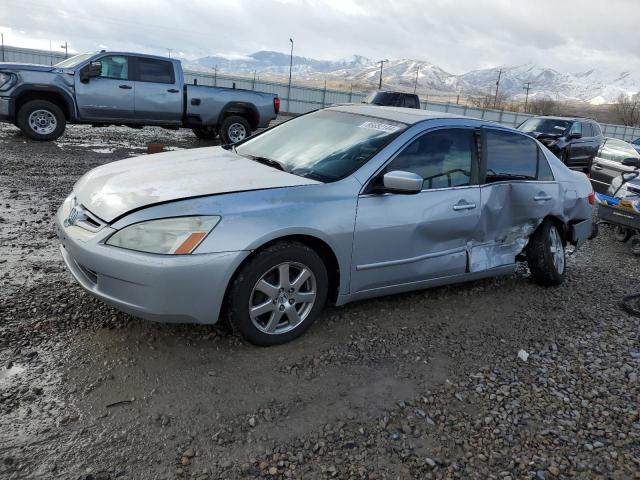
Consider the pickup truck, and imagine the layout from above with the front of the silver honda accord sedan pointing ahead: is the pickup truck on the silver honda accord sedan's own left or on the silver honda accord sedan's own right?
on the silver honda accord sedan's own right

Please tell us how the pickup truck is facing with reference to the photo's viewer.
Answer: facing to the left of the viewer

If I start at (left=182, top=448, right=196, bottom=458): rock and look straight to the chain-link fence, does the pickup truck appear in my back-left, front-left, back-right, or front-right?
front-left

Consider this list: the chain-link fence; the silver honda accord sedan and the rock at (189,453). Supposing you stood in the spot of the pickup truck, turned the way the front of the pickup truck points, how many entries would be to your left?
2

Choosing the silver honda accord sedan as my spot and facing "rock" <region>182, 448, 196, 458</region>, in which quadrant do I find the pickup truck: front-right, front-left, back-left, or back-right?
back-right

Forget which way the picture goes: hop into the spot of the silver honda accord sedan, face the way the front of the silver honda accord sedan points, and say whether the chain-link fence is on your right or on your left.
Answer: on your right

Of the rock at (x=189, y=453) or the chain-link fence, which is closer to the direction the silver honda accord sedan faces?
the rock

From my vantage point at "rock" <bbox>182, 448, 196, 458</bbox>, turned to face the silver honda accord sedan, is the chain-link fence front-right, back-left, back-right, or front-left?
front-left

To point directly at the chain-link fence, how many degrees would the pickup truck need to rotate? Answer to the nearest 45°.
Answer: approximately 90° to its right

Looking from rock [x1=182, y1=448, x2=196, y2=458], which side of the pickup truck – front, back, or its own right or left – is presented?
left

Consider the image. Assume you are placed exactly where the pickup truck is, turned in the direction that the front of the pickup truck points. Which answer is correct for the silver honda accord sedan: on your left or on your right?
on your left

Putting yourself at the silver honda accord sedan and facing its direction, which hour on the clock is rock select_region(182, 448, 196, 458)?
The rock is roughly at 11 o'clock from the silver honda accord sedan.

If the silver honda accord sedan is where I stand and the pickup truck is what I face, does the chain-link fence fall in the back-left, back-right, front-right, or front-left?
front-right

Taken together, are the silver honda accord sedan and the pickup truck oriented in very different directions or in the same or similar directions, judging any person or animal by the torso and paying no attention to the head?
same or similar directions

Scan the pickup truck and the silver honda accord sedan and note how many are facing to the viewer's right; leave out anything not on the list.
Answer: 0
